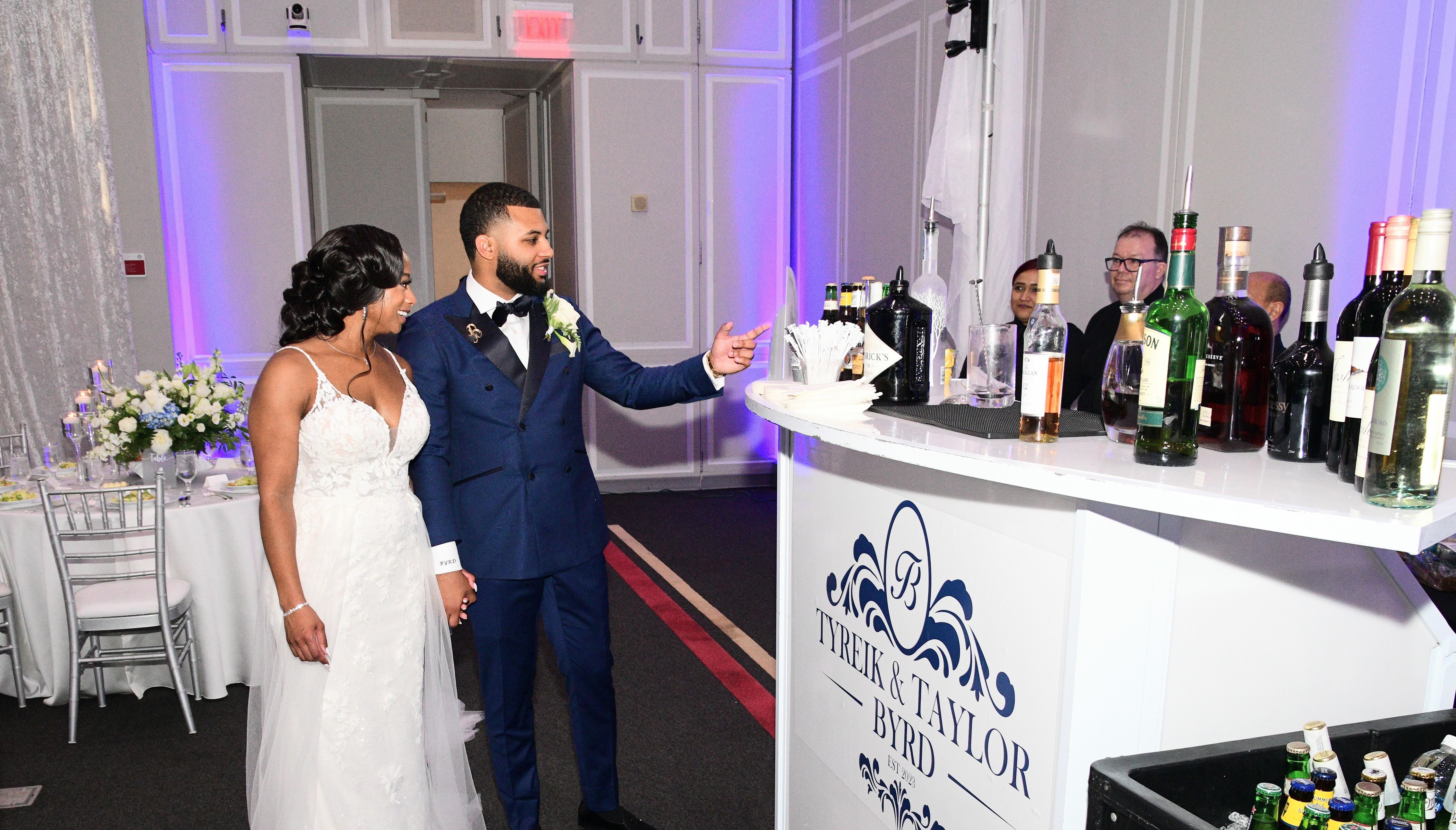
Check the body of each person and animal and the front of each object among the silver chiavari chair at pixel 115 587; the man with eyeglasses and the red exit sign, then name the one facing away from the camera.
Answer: the silver chiavari chair

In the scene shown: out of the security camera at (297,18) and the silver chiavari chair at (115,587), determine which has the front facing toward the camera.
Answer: the security camera

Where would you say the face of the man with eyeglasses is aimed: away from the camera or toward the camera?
toward the camera

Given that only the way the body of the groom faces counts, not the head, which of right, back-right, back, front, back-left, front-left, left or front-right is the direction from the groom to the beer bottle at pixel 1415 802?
front

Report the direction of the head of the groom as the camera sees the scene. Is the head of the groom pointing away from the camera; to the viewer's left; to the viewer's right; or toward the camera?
to the viewer's right

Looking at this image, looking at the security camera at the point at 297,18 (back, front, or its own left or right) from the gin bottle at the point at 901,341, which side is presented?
front

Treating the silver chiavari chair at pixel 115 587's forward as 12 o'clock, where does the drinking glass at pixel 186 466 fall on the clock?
The drinking glass is roughly at 1 o'clock from the silver chiavari chair.

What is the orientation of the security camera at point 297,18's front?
toward the camera

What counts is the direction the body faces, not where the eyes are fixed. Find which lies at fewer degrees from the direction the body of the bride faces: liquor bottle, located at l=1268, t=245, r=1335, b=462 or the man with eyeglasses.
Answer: the liquor bottle

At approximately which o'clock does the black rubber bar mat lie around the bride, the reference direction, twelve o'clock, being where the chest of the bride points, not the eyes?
The black rubber bar mat is roughly at 12 o'clock from the bride.

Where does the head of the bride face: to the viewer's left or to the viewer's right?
to the viewer's right

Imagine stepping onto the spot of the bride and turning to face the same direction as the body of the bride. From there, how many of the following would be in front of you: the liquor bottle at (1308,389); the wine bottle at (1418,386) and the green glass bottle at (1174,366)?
3

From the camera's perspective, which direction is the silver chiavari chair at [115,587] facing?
away from the camera

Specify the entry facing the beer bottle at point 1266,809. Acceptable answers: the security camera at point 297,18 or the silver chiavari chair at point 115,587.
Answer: the security camera

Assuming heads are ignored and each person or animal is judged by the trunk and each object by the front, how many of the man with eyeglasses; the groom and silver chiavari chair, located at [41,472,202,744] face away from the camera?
1

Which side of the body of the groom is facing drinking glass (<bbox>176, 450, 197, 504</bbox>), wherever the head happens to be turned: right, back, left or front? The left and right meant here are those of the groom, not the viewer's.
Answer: back

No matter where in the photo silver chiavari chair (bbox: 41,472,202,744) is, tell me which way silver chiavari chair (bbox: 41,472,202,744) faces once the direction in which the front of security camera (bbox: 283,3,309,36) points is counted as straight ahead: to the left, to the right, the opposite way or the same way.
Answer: the opposite way

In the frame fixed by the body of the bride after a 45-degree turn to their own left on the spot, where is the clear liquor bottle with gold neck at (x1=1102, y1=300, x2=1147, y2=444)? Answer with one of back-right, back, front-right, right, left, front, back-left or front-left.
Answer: front-right
